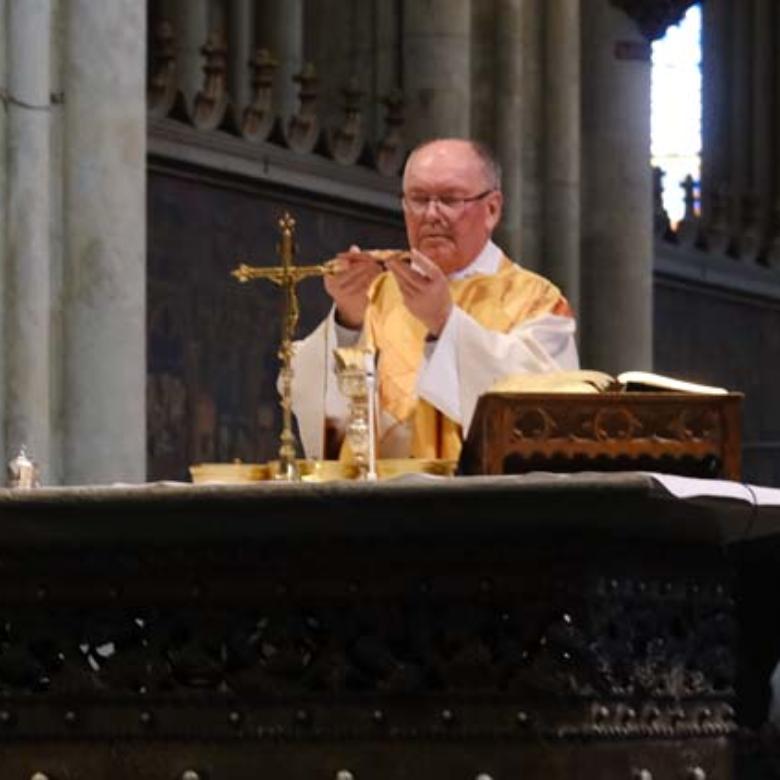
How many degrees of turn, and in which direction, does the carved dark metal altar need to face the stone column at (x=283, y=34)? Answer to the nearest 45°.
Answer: approximately 180°

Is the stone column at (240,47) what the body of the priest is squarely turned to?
no

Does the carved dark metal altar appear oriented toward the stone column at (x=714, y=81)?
no

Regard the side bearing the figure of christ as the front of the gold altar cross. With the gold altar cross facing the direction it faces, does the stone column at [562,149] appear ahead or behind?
behind

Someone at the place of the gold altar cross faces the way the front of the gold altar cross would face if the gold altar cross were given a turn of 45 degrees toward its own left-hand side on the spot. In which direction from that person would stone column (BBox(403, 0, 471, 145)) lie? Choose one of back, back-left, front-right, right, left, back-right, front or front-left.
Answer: back-left

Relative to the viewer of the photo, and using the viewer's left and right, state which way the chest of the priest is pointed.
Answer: facing the viewer and to the left of the viewer

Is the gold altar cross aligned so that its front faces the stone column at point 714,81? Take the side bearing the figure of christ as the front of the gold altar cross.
no

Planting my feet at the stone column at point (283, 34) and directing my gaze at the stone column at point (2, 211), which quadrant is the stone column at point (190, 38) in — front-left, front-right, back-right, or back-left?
front-right

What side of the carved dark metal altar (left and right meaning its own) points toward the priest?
back

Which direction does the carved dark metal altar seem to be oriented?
toward the camera

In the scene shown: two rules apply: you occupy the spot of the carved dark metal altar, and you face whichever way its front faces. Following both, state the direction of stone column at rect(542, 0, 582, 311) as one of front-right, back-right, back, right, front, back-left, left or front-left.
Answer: back

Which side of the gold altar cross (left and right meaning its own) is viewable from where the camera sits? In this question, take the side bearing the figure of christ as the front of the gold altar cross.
front

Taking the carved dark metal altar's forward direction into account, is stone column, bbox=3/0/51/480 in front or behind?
behind

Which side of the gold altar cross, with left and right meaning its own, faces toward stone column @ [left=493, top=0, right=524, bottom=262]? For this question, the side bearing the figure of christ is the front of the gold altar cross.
back

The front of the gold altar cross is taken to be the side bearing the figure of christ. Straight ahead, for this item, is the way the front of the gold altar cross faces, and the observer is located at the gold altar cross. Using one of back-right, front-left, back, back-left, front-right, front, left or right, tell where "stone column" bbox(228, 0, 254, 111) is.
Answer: back
